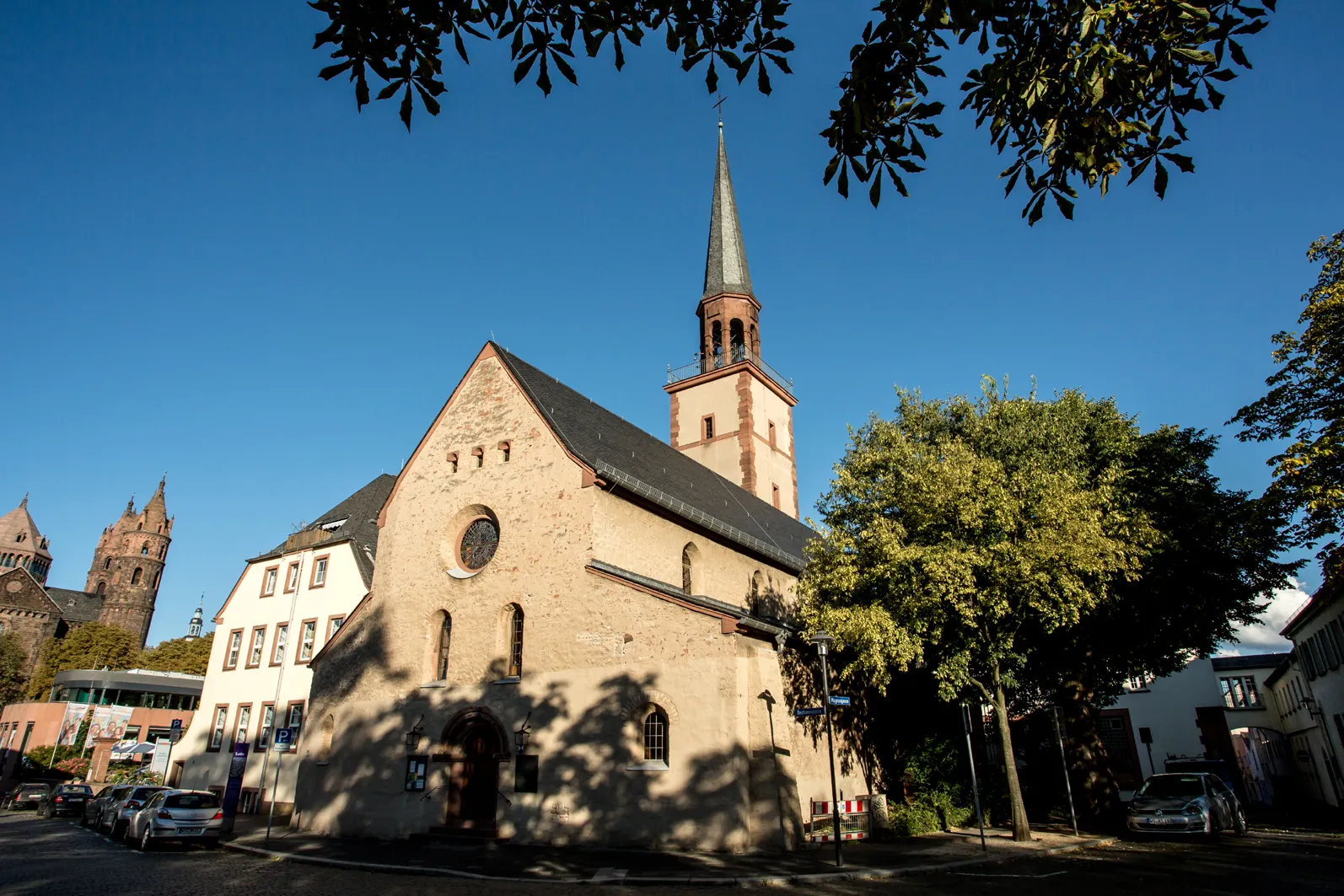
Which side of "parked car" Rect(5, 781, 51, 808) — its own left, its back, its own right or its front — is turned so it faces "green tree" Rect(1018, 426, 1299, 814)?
back

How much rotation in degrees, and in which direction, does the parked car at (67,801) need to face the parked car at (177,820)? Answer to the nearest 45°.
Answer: approximately 135° to its left

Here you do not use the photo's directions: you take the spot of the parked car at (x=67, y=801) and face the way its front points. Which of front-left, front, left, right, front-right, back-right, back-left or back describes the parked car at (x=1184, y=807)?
back

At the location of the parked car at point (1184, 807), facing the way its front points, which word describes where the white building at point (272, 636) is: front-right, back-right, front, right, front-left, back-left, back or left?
front-right

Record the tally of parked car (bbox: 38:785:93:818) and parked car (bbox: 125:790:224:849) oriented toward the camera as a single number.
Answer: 0

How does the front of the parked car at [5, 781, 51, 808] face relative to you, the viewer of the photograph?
facing away from the viewer and to the left of the viewer

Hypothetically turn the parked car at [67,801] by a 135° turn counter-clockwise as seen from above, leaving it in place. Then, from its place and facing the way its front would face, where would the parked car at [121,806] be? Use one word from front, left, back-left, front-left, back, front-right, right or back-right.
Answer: front

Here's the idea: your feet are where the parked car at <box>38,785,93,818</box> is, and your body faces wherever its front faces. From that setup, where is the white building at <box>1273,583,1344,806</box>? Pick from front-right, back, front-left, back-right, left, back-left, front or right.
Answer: back

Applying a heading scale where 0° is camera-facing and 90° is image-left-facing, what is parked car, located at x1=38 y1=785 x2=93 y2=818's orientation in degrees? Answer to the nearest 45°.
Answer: approximately 135°

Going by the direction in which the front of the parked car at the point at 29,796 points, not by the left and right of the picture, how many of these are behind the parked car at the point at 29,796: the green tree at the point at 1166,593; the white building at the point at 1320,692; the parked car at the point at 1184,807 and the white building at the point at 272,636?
4

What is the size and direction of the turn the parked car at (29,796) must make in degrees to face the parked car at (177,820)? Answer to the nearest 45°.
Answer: approximately 135° to its left

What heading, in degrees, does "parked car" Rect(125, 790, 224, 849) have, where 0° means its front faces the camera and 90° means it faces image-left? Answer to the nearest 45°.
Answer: approximately 135°

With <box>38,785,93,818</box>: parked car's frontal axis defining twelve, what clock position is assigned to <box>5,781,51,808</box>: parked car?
<box>5,781,51,808</box>: parked car is roughly at 1 o'clock from <box>38,785,93,818</box>: parked car.

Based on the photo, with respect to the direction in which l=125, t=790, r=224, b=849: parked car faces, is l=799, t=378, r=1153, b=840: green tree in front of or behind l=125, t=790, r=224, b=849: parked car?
behind
